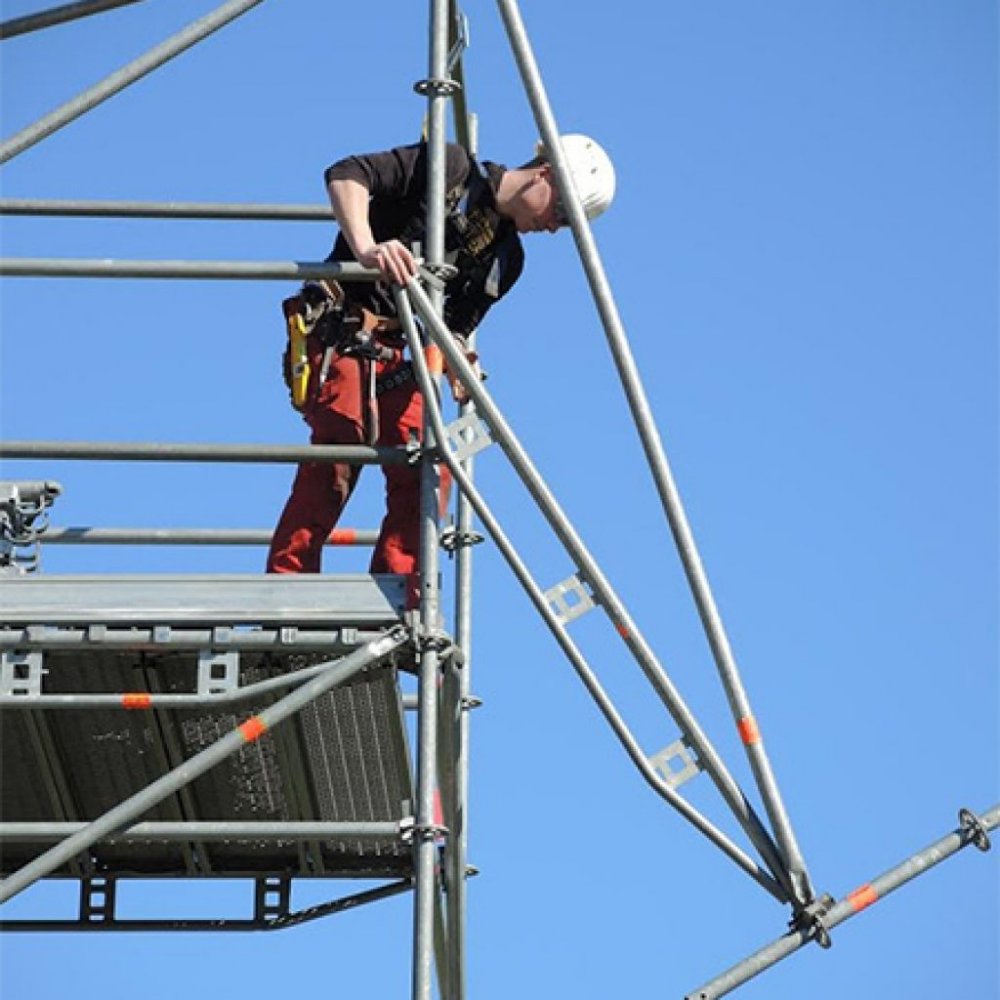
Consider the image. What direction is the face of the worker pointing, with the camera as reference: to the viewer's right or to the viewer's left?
to the viewer's right

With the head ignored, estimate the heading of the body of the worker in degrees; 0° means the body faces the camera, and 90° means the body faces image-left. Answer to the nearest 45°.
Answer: approximately 315°
